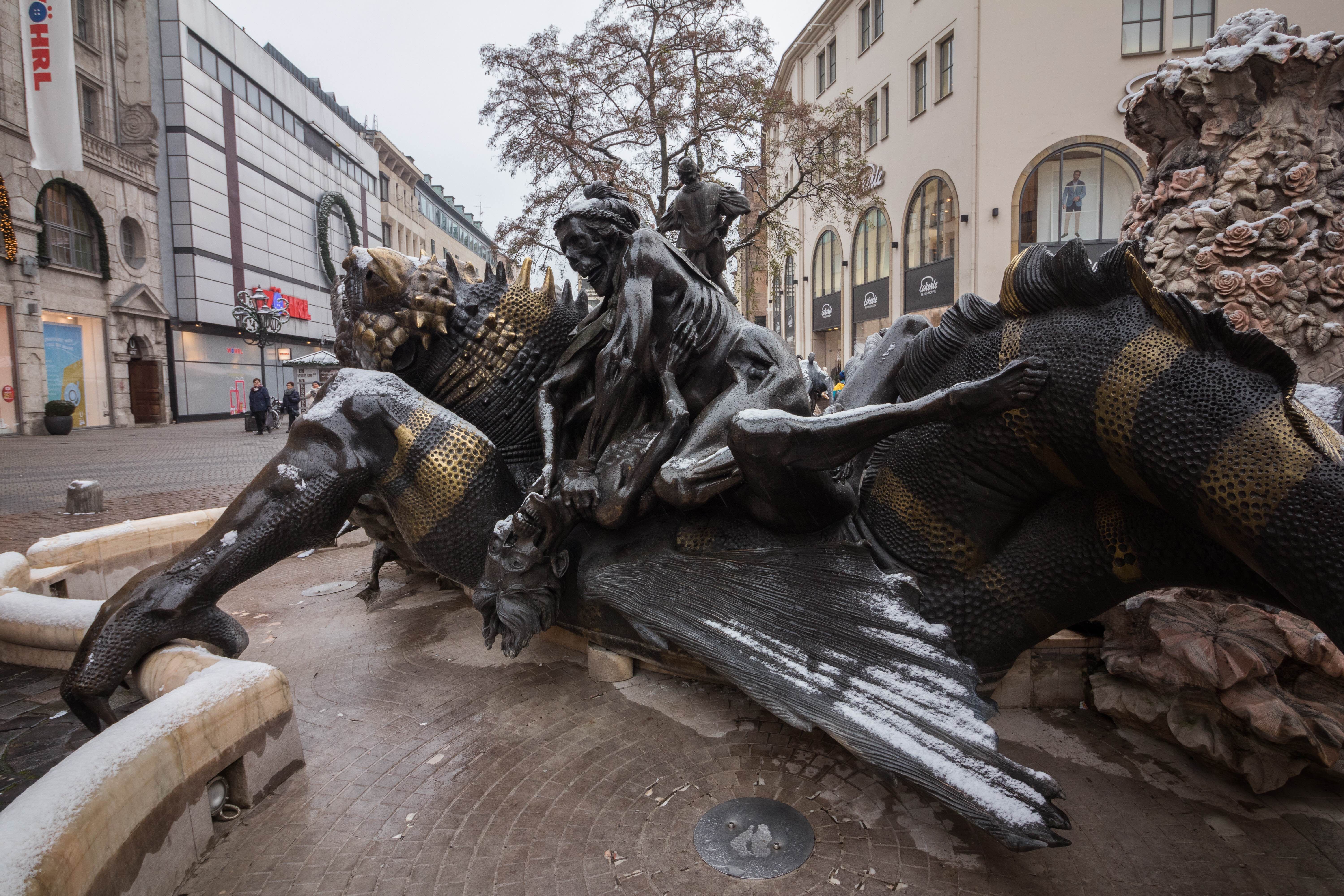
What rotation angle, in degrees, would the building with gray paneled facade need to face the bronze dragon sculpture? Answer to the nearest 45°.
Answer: approximately 45° to its right

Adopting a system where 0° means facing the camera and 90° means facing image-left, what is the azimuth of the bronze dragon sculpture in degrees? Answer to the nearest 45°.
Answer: approximately 90°

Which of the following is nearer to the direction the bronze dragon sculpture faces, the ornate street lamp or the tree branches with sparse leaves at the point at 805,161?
the ornate street lamp

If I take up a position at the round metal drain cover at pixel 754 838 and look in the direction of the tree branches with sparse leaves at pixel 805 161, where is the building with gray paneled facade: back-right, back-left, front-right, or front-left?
front-left

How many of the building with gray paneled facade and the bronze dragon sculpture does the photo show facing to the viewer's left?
1

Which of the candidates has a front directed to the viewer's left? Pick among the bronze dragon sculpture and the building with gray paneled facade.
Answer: the bronze dragon sculpture

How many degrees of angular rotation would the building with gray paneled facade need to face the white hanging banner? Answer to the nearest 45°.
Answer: approximately 45° to its right

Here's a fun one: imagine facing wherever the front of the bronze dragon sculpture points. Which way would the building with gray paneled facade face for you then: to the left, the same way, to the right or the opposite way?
the opposite way

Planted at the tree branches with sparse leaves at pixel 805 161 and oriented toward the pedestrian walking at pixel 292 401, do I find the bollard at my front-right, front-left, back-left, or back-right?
front-left

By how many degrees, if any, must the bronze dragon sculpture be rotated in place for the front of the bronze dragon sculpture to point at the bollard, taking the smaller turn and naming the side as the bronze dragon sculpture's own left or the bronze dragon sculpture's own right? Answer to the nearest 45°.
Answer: approximately 45° to the bronze dragon sculpture's own right

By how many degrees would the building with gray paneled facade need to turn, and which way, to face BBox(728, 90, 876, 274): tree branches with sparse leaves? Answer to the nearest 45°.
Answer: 0° — it already faces it

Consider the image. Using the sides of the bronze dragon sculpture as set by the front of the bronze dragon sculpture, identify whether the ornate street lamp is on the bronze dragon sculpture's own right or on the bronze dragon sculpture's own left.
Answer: on the bronze dragon sculpture's own right

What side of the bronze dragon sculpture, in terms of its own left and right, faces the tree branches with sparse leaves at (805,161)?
right

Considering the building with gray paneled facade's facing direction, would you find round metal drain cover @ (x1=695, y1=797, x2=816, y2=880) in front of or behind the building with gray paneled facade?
in front

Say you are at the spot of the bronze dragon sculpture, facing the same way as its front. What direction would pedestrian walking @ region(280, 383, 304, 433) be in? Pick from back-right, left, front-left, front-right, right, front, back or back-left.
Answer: front-right
